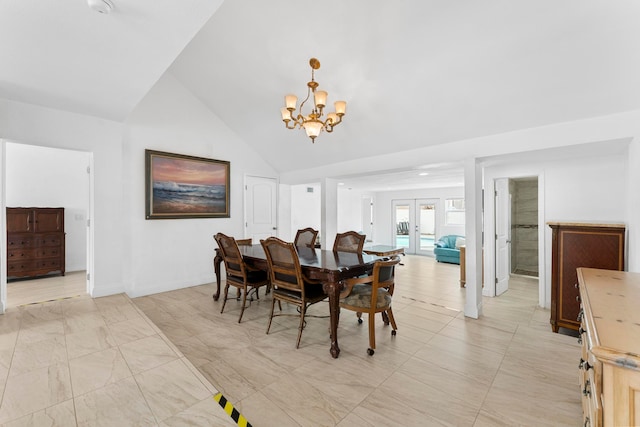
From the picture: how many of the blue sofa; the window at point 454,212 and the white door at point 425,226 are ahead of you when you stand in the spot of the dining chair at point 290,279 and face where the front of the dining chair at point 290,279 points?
3

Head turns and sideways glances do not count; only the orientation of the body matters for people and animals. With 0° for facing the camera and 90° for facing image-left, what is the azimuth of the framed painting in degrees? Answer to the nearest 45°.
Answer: approximately 315°

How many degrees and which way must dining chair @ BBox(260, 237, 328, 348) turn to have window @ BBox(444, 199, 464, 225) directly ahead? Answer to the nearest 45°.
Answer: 0° — it already faces it

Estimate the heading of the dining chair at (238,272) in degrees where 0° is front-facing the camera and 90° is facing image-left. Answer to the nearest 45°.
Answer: approximately 225°

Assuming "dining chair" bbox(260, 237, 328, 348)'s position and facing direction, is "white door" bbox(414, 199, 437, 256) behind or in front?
in front

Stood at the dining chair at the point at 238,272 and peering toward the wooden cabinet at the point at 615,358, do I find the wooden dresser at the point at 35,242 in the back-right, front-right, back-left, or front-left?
back-right

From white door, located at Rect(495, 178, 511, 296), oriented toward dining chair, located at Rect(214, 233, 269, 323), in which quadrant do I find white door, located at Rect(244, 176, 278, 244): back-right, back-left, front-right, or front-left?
front-right

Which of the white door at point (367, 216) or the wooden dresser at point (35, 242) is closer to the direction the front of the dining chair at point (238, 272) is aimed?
the white door

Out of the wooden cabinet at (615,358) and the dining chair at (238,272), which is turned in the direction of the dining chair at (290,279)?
the wooden cabinet

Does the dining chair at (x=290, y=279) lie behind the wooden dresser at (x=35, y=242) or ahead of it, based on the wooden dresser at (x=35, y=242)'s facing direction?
ahead

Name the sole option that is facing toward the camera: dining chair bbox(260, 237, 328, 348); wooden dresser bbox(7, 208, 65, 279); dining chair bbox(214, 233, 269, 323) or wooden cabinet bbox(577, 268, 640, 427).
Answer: the wooden dresser

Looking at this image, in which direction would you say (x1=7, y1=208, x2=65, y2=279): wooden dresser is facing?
toward the camera

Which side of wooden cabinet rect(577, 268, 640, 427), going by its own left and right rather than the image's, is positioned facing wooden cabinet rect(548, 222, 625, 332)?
right

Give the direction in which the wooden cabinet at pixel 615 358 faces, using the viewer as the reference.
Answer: facing to the left of the viewer
